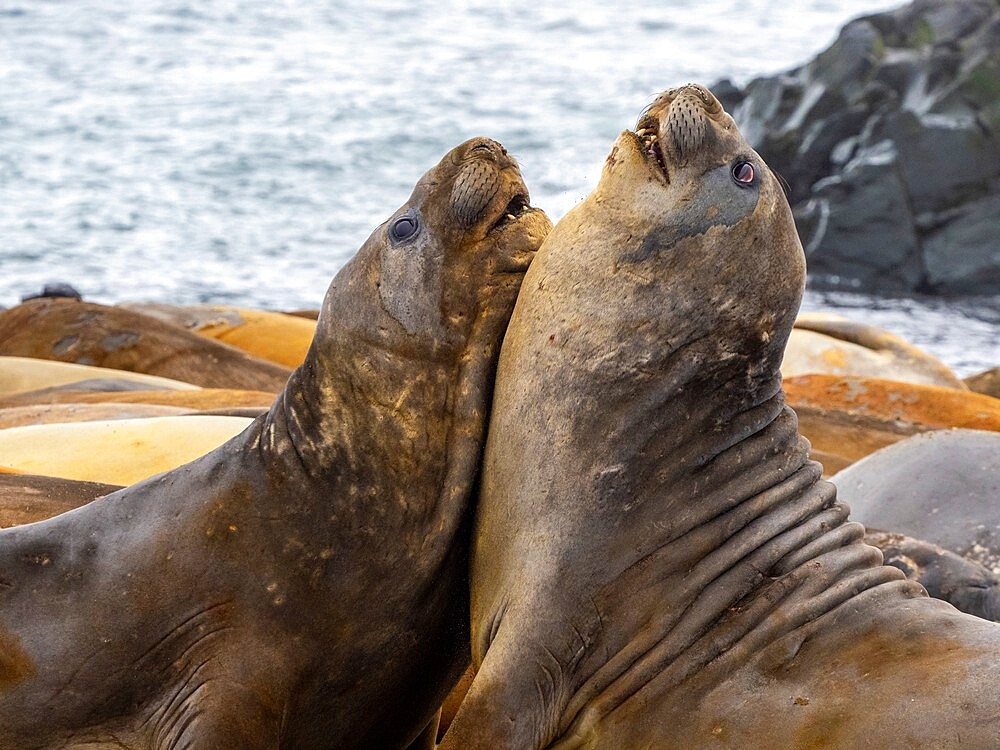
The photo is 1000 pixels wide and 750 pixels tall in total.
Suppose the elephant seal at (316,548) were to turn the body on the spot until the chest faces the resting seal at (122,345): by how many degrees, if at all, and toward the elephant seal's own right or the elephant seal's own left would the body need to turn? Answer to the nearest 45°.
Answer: approximately 90° to the elephant seal's own left

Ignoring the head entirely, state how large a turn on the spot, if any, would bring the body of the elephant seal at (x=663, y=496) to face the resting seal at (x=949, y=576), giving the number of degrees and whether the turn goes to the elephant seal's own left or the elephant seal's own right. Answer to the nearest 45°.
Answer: approximately 135° to the elephant seal's own right

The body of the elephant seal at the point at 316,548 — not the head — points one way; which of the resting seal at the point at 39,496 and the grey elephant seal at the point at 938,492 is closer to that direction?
the grey elephant seal

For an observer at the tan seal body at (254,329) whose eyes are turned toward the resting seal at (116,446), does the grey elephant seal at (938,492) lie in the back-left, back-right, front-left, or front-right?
front-left

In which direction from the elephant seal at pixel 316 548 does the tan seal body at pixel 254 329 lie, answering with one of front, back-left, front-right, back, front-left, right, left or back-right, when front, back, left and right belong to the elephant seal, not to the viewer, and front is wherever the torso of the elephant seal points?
left

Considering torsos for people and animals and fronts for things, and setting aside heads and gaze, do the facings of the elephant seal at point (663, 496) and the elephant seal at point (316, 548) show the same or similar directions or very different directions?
very different directions

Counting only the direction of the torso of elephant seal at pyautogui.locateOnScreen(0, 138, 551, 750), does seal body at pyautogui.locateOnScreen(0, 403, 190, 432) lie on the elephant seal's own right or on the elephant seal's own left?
on the elephant seal's own left

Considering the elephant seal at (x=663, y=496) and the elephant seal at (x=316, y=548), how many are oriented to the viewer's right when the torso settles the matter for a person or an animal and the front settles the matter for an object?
1

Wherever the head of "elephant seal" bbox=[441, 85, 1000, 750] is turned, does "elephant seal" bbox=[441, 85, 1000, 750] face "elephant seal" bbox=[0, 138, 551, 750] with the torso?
yes

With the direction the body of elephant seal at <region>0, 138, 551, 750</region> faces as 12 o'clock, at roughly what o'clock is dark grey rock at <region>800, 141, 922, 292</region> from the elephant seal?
The dark grey rock is roughly at 10 o'clock from the elephant seal.

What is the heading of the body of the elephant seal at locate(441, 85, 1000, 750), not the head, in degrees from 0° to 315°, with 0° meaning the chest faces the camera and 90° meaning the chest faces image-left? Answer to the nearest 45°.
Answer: approximately 90°

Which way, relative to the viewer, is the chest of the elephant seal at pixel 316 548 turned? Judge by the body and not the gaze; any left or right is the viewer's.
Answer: facing to the right of the viewer
